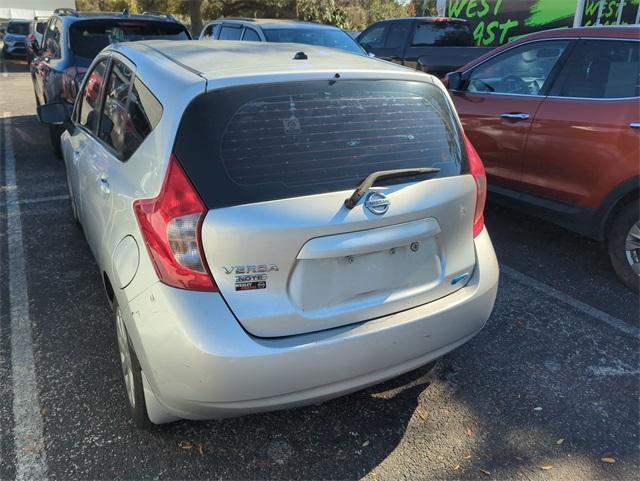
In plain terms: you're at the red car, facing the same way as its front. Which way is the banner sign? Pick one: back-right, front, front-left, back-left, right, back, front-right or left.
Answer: front-right

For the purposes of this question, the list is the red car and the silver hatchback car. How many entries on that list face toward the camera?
0

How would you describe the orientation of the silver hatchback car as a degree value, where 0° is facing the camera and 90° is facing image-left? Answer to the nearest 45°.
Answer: approximately 135°

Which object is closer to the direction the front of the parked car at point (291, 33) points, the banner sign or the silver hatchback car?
the silver hatchback car

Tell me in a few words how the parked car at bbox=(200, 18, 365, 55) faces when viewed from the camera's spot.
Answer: facing the viewer and to the right of the viewer

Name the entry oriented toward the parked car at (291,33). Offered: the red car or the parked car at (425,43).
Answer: the red car

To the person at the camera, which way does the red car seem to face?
facing away from the viewer and to the left of the viewer
